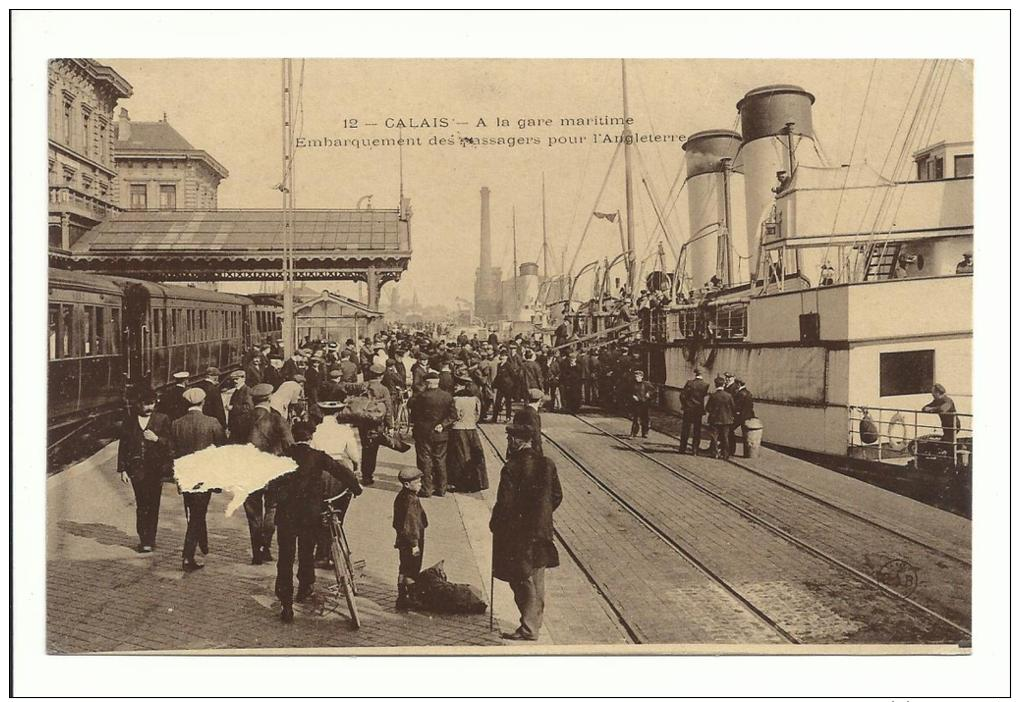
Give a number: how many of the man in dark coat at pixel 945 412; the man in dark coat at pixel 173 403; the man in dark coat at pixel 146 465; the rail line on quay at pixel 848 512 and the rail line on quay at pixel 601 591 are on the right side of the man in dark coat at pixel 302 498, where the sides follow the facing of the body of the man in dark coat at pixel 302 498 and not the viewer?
3

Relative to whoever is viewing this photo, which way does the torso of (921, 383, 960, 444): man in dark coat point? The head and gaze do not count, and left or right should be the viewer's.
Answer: facing to the left of the viewer

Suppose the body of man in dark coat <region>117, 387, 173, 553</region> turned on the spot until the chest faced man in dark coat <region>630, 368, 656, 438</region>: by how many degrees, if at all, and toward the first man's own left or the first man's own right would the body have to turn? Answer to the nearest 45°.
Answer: approximately 90° to the first man's own left

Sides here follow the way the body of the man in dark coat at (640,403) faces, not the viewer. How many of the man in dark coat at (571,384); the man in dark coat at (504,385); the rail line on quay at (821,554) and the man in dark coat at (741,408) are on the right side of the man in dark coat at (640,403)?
2

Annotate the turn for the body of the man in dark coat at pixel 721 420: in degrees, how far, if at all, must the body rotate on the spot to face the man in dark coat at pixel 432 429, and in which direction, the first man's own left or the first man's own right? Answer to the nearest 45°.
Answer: approximately 90° to the first man's own left

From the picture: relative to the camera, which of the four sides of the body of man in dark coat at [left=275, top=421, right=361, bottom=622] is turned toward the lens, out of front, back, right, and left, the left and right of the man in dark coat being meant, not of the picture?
back

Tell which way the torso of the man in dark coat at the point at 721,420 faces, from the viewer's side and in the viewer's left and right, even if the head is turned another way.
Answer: facing away from the viewer

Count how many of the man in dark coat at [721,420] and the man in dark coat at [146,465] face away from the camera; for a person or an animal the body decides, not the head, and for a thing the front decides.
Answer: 1
